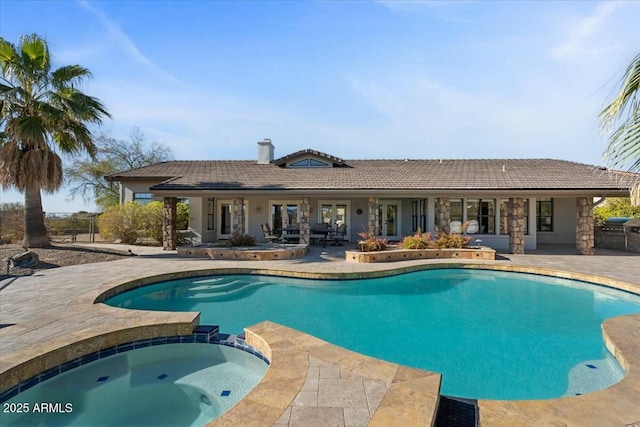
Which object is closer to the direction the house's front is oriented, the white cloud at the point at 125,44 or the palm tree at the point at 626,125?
the palm tree

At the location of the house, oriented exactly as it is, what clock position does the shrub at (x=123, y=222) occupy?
The shrub is roughly at 3 o'clock from the house.

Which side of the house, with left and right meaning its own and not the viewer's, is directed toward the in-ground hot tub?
front

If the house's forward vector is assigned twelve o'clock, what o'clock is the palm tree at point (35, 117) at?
The palm tree is roughly at 2 o'clock from the house.

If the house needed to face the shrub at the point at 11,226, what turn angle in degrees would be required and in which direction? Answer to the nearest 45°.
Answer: approximately 90° to its right

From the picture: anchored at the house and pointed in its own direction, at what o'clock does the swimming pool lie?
The swimming pool is roughly at 12 o'clock from the house.

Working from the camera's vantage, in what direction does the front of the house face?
facing the viewer

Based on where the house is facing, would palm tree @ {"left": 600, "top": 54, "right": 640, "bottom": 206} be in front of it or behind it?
in front
